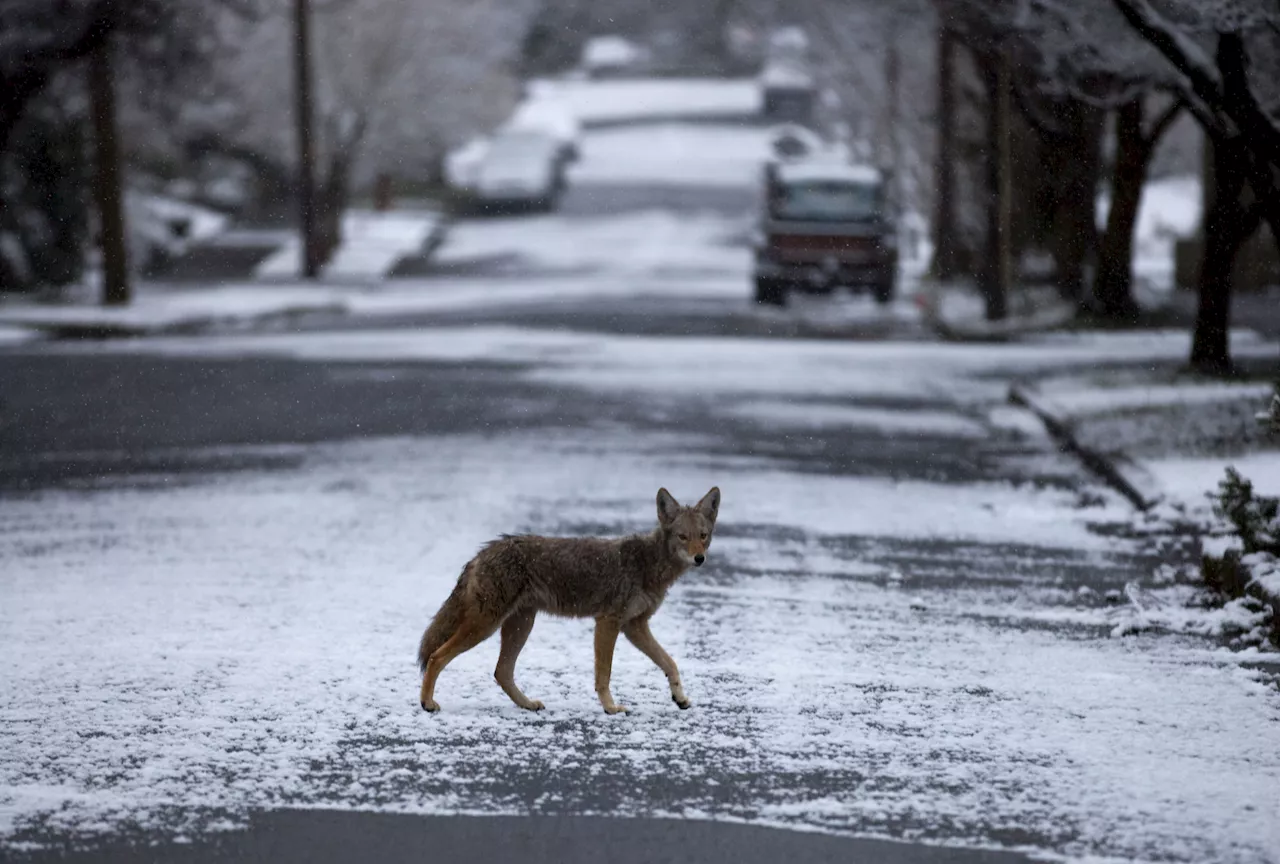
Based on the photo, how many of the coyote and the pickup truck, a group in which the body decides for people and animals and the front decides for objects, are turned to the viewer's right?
1

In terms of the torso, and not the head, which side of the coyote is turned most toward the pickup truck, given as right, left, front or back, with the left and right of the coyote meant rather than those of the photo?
left

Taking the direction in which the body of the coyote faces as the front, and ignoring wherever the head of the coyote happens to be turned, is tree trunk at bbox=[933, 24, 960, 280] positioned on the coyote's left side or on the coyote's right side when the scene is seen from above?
on the coyote's left side

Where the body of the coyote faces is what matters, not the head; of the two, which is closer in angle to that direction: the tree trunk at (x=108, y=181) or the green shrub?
the green shrub

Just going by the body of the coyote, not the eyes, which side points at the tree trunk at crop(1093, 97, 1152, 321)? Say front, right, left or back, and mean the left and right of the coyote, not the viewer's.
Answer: left

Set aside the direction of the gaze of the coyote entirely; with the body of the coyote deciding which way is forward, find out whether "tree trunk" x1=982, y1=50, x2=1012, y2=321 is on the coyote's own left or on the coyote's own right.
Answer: on the coyote's own left

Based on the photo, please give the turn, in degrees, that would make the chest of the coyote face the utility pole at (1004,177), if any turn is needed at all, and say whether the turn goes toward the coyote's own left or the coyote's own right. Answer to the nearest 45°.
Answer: approximately 90° to the coyote's own left

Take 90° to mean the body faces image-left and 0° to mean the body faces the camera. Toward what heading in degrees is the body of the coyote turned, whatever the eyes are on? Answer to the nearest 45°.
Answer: approximately 270°
